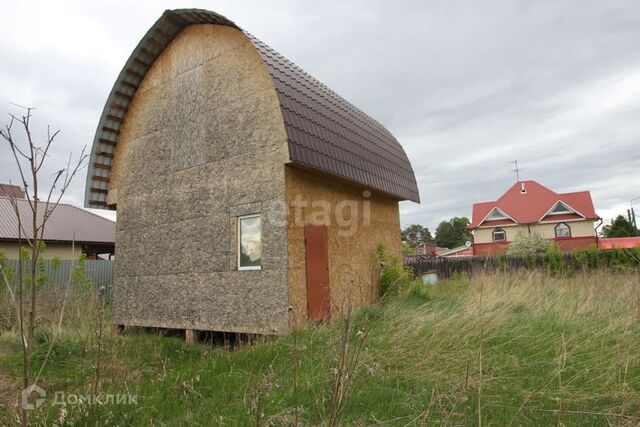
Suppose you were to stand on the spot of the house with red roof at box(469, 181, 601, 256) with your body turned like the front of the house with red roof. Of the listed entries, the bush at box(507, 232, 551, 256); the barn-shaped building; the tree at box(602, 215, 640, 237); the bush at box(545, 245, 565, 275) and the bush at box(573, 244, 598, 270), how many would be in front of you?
4

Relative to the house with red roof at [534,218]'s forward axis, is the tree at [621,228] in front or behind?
behind

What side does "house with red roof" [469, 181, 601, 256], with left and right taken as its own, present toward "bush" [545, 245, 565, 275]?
front

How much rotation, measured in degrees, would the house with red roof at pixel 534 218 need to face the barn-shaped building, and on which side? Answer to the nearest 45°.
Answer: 0° — it already faces it

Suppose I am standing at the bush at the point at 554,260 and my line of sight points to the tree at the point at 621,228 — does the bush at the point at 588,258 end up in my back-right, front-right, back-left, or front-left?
front-right

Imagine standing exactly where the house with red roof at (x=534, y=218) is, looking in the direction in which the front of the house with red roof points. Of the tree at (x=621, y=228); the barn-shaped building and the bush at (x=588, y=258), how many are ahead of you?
2

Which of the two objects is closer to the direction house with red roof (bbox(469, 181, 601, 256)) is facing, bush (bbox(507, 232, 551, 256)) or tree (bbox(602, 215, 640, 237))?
the bush

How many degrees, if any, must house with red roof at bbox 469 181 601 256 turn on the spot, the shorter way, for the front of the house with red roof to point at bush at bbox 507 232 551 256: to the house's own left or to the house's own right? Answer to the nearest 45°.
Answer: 0° — it already faces it

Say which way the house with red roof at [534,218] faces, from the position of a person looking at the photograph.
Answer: facing the viewer

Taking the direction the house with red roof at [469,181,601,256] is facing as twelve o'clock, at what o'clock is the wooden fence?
The wooden fence is roughly at 12 o'clock from the house with red roof.
